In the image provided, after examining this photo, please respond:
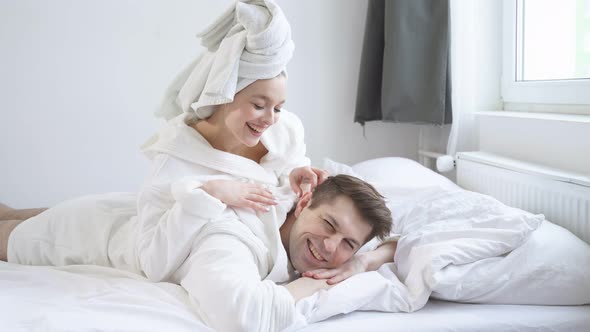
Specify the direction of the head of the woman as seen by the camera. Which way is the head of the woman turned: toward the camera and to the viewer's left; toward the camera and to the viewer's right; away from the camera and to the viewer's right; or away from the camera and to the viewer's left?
toward the camera and to the viewer's right

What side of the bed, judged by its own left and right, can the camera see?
left

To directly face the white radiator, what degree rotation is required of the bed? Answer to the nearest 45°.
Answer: approximately 135° to its right

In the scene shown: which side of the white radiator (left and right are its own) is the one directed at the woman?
front

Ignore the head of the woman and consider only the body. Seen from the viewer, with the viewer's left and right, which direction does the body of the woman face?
facing the viewer and to the right of the viewer

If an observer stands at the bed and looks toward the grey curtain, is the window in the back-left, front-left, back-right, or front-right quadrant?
front-right

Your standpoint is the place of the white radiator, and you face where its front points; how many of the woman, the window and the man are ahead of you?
2
